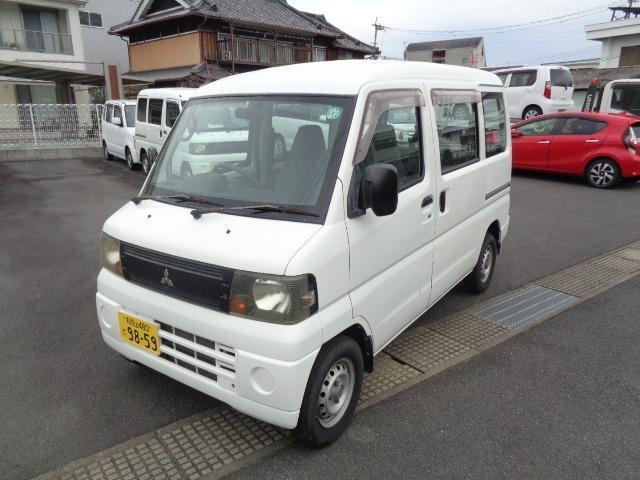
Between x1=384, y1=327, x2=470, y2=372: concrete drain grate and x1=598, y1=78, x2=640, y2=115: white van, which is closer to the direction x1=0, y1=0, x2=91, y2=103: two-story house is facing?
the concrete drain grate

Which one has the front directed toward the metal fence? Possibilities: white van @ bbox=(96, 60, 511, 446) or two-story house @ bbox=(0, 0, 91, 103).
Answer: the two-story house

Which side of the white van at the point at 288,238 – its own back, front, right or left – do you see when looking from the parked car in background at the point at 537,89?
back

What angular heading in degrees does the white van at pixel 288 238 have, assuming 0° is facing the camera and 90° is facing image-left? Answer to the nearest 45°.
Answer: approximately 45°

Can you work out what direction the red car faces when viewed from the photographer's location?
facing away from the viewer and to the left of the viewer

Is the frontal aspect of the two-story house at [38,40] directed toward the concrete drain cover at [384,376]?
yes
